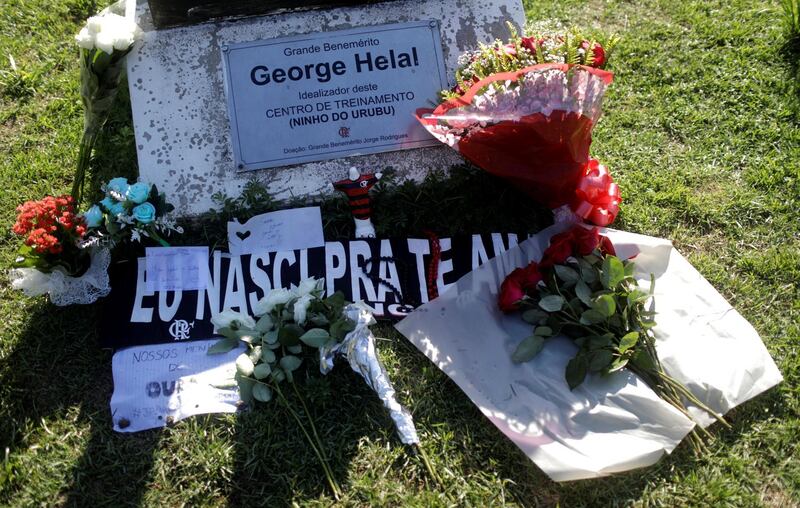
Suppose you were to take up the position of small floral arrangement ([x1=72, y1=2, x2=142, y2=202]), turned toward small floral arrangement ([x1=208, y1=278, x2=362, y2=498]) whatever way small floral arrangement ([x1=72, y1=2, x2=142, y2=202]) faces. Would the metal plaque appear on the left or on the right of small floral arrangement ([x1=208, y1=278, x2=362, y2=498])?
left

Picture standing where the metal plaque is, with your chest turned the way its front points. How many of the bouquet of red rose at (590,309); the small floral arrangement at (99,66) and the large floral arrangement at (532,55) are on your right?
1

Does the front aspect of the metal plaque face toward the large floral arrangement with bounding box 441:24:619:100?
no

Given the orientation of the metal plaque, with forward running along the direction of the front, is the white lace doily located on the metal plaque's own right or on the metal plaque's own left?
on the metal plaque's own right

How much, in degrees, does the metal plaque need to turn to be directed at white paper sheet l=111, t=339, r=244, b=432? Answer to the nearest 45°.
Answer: approximately 45° to its right

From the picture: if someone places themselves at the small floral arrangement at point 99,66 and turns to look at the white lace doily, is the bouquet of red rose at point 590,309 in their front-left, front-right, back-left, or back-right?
front-left

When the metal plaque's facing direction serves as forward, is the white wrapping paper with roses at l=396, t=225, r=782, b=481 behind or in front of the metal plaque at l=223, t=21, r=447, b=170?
in front

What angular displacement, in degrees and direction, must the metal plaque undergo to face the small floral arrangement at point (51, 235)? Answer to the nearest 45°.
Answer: approximately 45° to its right

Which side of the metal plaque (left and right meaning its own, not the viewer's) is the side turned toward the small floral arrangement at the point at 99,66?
right

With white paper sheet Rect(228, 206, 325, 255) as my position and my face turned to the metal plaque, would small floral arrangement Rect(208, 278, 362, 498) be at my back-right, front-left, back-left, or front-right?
back-right

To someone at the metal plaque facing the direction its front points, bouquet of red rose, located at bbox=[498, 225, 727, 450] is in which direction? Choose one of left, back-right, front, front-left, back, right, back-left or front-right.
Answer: front-left

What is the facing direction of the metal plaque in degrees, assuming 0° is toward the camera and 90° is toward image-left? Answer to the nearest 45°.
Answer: approximately 0°
